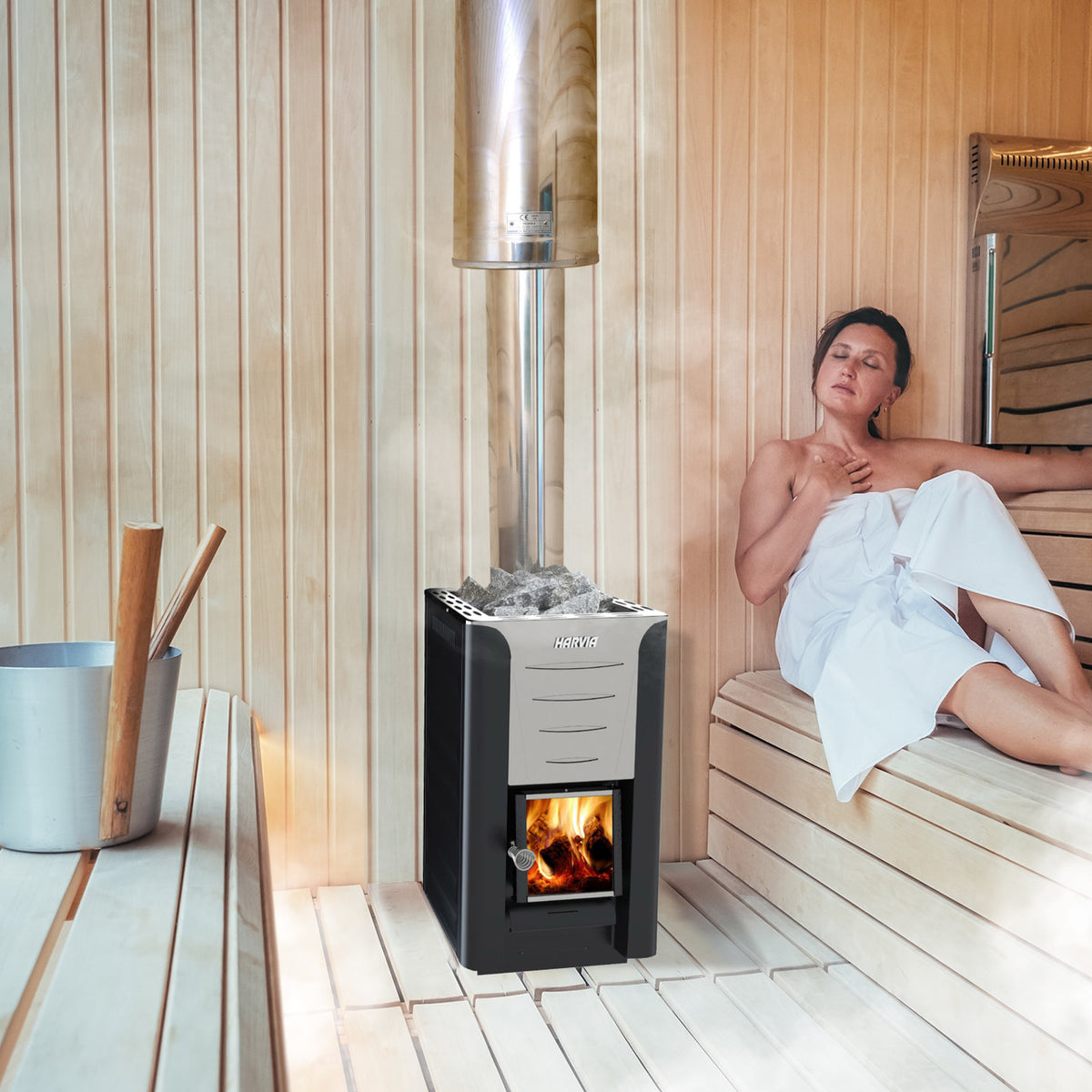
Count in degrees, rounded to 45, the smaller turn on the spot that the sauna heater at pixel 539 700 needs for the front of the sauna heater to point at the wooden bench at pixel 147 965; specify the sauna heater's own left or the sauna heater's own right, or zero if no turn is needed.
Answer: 0° — it already faces it

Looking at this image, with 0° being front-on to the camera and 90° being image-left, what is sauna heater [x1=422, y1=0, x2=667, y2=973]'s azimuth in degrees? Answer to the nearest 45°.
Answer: approximately 0°
